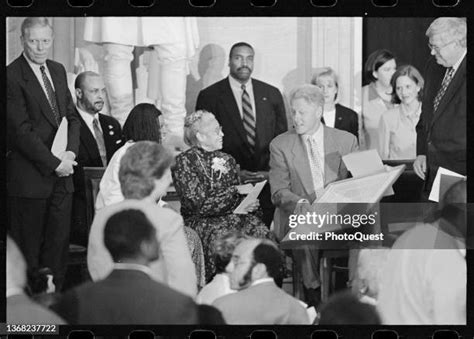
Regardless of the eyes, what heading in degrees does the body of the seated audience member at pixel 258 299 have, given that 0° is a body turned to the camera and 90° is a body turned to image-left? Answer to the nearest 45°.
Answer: approximately 135°

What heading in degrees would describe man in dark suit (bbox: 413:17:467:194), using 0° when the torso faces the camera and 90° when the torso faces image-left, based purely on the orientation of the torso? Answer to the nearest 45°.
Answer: approximately 45°

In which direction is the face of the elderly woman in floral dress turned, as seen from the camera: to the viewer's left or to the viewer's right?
to the viewer's right

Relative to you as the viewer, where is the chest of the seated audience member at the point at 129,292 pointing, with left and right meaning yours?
facing away from the viewer and to the right of the viewer
